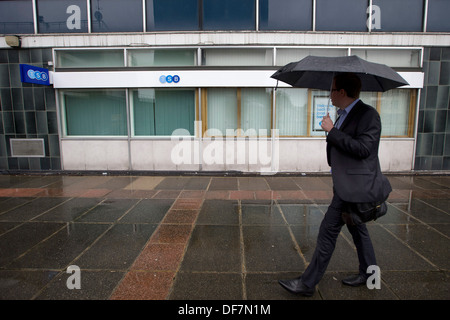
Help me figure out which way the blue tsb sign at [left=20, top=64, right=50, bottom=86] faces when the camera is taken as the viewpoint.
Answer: facing the viewer and to the right of the viewer

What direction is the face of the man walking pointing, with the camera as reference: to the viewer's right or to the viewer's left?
to the viewer's left

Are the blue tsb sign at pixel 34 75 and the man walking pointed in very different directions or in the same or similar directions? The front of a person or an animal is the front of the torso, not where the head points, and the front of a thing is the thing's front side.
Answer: very different directions

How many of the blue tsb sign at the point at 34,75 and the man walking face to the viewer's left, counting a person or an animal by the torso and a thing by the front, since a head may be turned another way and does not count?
1

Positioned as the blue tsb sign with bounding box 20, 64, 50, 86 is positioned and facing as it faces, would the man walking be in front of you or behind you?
in front

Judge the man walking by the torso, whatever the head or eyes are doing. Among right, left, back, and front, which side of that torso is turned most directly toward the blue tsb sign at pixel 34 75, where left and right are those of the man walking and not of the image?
front

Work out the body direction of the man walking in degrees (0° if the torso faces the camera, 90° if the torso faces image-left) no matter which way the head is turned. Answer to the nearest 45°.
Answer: approximately 90°
